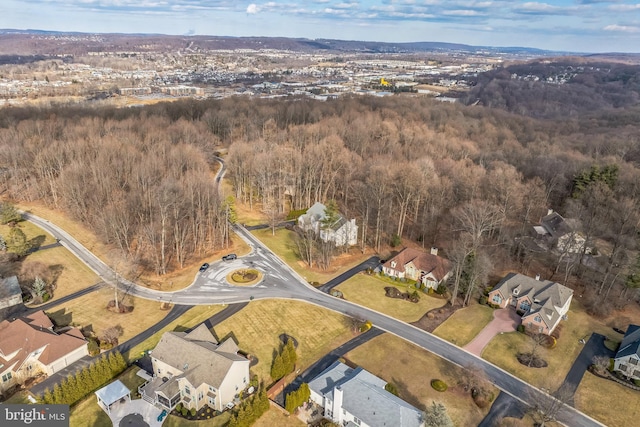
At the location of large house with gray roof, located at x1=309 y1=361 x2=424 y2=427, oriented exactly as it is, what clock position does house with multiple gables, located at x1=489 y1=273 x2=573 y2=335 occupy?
The house with multiple gables is roughly at 12 o'clock from the large house with gray roof.

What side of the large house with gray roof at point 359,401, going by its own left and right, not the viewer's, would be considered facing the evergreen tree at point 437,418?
right

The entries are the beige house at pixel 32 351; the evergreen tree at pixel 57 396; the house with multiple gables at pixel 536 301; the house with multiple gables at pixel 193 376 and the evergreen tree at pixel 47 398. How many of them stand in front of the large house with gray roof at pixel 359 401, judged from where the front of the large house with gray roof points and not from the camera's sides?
1

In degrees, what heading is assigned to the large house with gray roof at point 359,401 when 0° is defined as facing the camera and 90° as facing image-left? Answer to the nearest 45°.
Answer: approximately 225°

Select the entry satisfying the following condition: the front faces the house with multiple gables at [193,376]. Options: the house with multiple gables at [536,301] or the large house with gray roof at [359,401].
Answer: the house with multiple gables at [536,301]

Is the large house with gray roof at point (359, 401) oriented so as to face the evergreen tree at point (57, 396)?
no

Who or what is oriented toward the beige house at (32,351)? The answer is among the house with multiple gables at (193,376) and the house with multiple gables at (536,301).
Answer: the house with multiple gables at (536,301)

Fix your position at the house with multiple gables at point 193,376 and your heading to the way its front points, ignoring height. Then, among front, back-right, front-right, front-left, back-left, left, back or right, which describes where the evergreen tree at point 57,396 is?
back-left

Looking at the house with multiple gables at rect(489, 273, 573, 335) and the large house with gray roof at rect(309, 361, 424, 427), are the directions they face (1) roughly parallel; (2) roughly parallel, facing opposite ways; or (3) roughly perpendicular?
roughly parallel, facing opposite ways

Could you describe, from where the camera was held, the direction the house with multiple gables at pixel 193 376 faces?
facing away from the viewer and to the right of the viewer

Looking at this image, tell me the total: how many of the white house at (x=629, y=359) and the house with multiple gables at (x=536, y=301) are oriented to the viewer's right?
0

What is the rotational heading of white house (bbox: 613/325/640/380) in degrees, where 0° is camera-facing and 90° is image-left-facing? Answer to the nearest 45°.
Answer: approximately 45°

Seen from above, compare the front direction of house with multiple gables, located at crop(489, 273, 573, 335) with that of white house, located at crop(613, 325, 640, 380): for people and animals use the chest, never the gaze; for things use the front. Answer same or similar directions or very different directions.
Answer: same or similar directions

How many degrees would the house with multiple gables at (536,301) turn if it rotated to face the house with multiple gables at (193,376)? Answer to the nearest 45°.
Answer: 0° — it already faces it

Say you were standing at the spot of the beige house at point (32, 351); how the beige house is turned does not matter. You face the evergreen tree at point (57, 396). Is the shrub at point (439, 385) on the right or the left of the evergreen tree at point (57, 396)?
left

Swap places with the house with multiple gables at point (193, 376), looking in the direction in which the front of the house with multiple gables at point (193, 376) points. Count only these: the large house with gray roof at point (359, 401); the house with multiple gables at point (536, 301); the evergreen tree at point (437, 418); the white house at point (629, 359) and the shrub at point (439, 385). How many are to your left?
0

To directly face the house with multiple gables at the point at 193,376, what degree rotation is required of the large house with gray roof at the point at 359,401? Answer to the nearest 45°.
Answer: approximately 135° to its left

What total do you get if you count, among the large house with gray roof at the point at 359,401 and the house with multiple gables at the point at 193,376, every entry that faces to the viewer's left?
0

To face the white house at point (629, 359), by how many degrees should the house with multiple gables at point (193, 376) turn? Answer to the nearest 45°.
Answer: approximately 45° to its right

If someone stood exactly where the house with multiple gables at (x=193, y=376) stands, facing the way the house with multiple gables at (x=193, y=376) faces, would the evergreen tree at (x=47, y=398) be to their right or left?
on their left
